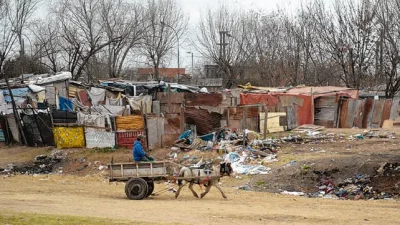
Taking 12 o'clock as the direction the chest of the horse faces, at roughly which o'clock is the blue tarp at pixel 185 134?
The blue tarp is roughly at 9 o'clock from the horse.

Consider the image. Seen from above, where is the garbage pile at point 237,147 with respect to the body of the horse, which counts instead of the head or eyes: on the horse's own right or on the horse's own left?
on the horse's own left

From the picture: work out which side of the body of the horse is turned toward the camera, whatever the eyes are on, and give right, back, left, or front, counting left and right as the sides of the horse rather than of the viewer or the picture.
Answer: right

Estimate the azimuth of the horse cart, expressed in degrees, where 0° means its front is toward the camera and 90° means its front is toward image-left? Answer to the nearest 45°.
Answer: approximately 270°

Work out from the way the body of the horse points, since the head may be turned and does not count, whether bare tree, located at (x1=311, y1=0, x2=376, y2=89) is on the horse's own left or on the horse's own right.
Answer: on the horse's own left

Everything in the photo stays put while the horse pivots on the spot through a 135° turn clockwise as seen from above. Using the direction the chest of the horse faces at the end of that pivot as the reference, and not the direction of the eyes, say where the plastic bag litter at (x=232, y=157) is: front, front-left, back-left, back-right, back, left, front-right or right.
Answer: back-right

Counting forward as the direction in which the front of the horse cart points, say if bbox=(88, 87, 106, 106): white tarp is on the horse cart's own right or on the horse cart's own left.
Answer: on the horse cart's own left

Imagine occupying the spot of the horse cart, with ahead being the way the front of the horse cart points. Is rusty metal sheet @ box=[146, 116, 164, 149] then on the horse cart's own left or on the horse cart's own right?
on the horse cart's own left

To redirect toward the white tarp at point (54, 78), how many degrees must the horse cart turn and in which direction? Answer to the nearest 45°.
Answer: approximately 90° to its left

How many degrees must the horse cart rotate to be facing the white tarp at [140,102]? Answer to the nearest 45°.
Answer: approximately 90° to its left

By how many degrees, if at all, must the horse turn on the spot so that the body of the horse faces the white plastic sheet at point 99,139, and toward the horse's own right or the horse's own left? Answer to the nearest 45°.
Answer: approximately 135° to the horse's own left
